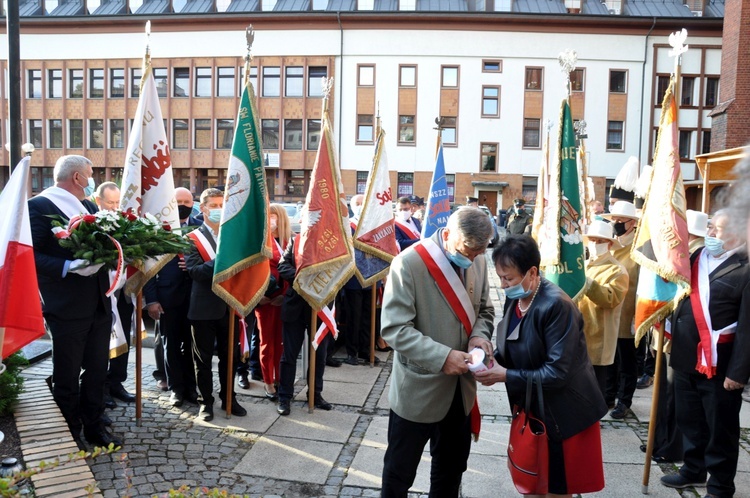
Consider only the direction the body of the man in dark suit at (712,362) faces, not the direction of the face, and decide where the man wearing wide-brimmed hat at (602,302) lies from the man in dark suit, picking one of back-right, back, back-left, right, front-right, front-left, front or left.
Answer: right

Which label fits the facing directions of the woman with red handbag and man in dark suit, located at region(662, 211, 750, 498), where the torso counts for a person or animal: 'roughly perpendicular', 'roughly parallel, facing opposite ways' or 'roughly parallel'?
roughly parallel

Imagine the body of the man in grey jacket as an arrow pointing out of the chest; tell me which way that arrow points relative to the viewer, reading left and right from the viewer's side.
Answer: facing the viewer and to the right of the viewer

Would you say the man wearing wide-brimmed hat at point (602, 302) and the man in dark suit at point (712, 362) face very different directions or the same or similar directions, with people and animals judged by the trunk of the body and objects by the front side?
same or similar directions

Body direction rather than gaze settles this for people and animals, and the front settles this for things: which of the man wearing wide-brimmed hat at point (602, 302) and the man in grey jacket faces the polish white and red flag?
the man wearing wide-brimmed hat

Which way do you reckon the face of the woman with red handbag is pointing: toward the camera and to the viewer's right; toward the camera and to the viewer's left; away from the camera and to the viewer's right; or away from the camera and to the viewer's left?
toward the camera and to the viewer's left

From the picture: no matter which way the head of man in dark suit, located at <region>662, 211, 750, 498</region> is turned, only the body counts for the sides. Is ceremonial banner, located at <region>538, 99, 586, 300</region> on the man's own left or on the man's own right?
on the man's own right

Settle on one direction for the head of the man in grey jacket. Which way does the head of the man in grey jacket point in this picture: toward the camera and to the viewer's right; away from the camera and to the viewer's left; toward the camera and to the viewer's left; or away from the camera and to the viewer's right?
toward the camera and to the viewer's right

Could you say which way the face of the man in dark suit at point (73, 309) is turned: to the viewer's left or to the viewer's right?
to the viewer's right

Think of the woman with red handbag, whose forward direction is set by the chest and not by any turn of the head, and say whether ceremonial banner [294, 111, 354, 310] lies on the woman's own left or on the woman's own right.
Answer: on the woman's own right

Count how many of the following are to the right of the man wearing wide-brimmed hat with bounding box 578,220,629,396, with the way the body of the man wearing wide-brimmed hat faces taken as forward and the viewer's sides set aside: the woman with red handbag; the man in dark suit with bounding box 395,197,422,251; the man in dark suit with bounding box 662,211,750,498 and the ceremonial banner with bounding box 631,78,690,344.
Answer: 1

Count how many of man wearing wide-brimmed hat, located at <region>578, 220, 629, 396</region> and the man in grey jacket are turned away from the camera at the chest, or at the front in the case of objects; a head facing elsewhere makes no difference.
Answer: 0

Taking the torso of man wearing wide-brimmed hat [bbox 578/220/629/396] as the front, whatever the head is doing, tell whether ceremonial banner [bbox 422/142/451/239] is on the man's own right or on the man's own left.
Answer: on the man's own right

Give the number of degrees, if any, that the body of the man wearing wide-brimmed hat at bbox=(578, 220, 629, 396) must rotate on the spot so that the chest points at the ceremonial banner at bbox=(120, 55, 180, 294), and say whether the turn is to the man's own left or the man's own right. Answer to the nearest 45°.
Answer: approximately 45° to the man's own right

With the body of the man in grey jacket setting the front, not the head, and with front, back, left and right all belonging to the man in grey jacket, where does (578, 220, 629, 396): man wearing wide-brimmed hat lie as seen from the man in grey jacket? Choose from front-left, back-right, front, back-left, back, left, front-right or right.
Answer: left

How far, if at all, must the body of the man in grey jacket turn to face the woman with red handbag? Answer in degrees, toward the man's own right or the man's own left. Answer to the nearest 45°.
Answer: approximately 45° to the man's own left

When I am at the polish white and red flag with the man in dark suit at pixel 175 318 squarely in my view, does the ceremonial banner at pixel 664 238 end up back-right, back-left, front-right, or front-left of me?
front-right

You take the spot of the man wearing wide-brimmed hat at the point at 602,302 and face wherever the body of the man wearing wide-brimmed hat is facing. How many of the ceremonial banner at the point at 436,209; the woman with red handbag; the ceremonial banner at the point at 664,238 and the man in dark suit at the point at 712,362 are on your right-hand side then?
1

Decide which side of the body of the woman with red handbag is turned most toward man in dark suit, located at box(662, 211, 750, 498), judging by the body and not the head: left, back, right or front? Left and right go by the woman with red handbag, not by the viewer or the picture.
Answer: back
